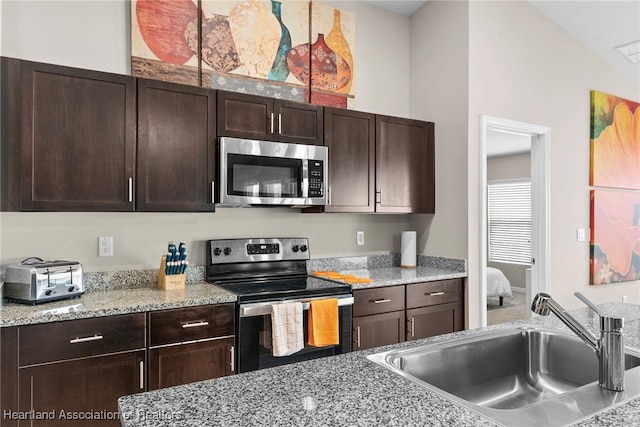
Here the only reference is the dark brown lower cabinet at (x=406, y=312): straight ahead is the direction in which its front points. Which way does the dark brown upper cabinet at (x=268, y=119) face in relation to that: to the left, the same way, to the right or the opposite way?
the same way

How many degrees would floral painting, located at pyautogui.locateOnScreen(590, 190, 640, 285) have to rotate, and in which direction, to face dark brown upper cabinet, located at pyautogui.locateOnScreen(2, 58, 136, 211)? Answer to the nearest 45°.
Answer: approximately 90° to its right

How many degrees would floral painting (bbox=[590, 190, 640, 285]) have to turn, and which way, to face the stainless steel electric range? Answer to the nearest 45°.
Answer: approximately 90° to its right

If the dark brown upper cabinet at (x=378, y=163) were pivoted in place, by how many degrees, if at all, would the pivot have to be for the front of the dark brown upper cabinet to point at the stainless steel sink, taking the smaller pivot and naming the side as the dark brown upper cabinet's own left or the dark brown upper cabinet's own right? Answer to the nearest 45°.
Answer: approximately 45° to the dark brown upper cabinet's own right

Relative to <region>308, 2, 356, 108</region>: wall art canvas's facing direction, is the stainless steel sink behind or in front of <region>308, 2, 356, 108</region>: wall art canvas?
in front

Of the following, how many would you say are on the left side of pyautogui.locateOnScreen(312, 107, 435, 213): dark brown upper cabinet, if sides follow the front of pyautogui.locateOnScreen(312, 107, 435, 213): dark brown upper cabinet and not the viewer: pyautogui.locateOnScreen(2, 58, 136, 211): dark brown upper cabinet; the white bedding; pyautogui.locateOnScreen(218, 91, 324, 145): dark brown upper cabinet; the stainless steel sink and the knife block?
1

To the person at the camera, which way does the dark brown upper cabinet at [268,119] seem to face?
facing the viewer and to the right of the viewer

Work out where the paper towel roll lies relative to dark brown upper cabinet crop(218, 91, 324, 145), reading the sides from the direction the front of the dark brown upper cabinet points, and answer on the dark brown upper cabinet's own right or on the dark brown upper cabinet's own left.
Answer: on the dark brown upper cabinet's own left

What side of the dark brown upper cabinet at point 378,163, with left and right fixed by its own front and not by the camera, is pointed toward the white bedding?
left

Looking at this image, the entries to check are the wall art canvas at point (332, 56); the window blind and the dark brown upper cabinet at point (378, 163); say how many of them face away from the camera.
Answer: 0

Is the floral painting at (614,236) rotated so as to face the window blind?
no

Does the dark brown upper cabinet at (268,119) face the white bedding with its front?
no

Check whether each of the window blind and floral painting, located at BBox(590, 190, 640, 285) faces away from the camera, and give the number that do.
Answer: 0

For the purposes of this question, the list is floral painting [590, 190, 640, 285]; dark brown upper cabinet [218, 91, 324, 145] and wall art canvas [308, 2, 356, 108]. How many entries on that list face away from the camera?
0

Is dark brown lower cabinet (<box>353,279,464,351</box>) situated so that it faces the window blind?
no

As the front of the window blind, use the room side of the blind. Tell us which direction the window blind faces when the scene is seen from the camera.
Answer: facing the viewer and to the left of the viewer
